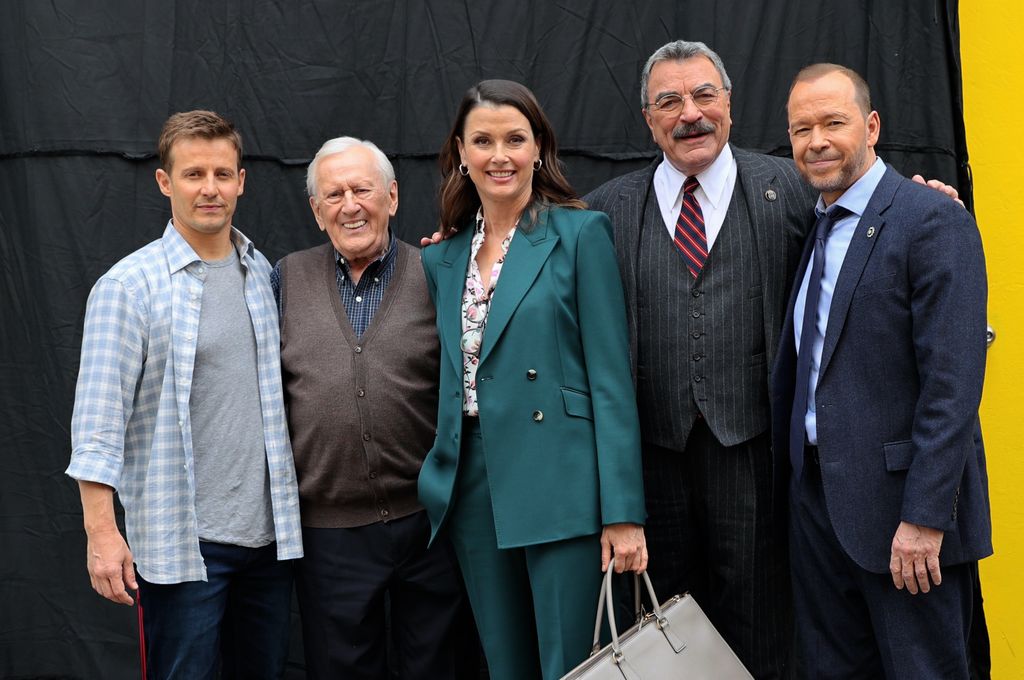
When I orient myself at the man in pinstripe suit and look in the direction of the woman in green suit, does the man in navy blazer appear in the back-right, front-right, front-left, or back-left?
back-left

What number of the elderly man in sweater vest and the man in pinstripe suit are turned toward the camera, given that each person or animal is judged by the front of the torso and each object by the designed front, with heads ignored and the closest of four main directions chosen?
2

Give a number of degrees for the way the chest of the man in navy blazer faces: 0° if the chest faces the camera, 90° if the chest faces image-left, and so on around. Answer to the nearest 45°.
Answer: approximately 45°

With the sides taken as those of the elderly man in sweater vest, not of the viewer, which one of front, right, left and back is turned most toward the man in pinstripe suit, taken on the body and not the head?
left

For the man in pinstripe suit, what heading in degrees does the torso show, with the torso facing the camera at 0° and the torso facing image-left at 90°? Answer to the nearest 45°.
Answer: approximately 0°

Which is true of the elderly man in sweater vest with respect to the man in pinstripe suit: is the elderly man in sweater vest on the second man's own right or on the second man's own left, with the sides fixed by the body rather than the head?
on the second man's own right

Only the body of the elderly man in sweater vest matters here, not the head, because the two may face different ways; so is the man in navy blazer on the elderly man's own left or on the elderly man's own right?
on the elderly man's own left
